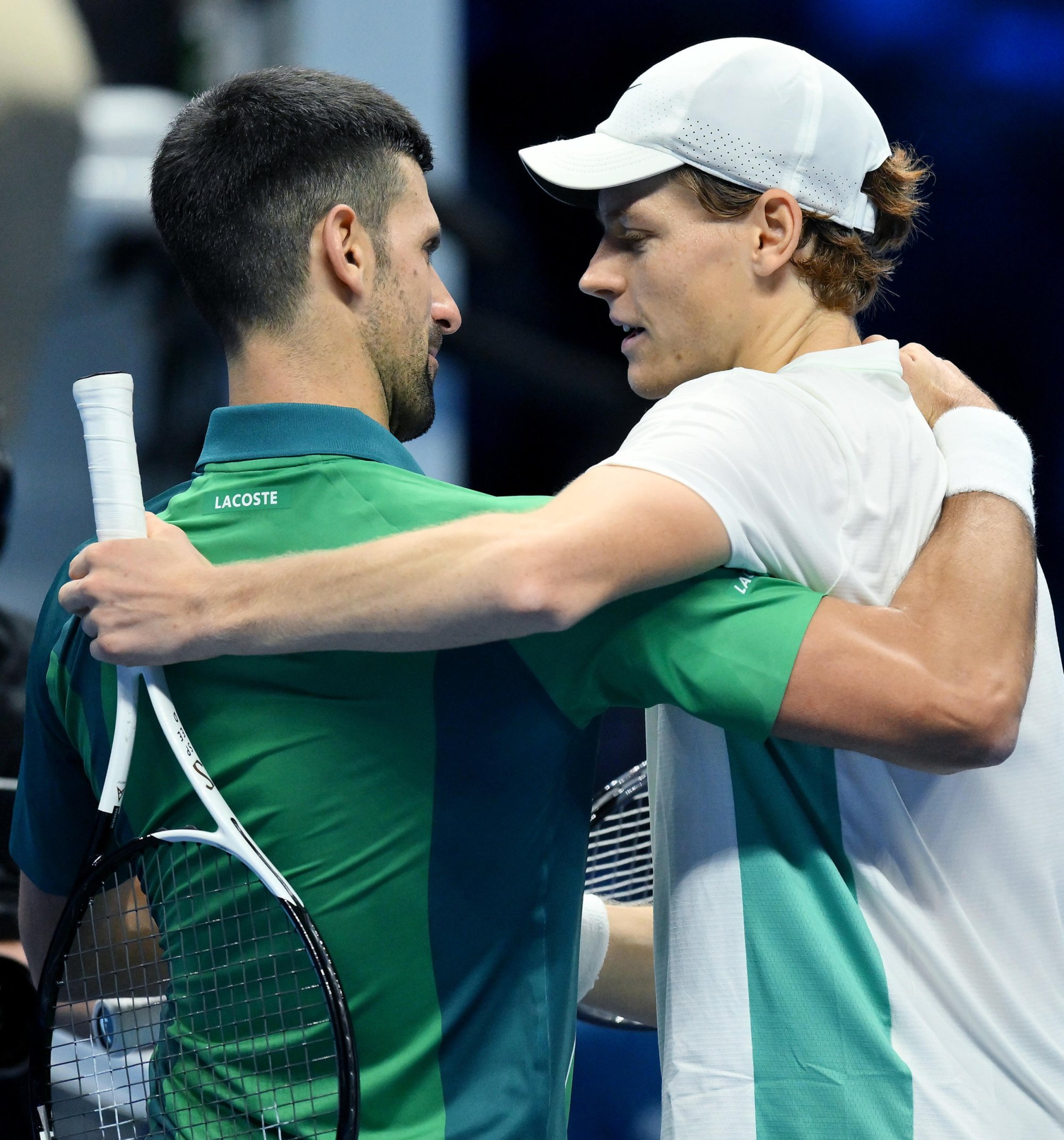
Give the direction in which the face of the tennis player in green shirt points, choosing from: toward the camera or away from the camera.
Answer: away from the camera

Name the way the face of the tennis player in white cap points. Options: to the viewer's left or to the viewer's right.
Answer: to the viewer's left

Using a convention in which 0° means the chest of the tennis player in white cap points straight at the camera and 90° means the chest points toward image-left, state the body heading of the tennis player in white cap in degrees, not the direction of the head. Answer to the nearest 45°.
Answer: approximately 90°

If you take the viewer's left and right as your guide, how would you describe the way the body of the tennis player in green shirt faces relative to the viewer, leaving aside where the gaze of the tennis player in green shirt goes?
facing away from the viewer and to the right of the viewer
